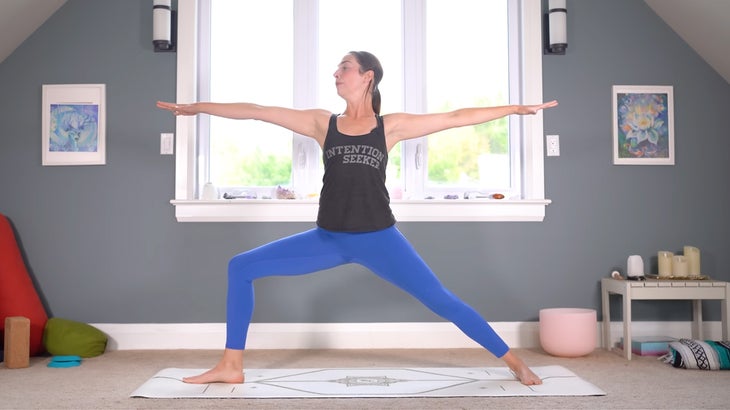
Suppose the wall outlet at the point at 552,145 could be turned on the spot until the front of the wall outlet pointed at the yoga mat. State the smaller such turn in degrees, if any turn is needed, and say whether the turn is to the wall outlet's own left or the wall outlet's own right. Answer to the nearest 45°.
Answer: approximately 45° to the wall outlet's own right

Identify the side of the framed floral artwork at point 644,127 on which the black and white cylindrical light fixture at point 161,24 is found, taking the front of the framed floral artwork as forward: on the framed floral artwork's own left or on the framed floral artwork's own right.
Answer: on the framed floral artwork's own right

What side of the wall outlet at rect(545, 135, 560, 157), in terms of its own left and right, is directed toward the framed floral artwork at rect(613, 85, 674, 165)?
left

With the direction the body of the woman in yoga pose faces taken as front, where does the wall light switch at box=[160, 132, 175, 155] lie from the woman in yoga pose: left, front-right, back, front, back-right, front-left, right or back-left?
back-right

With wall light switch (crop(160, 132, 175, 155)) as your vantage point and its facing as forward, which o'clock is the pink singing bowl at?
The pink singing bowl is roughly at 10 o'clock from the wall light switch.

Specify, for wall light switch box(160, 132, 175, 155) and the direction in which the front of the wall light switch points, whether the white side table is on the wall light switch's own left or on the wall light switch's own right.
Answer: on the wall light switch's own left

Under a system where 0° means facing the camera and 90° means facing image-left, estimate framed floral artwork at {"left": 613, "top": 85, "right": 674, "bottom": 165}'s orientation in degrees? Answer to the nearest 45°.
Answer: approximately 0°

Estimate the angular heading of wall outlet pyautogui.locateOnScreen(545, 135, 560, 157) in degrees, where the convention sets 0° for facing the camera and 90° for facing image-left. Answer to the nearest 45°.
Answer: approximately 0°

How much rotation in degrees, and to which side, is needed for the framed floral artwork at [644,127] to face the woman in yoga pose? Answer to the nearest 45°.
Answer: approximately 45° to its right

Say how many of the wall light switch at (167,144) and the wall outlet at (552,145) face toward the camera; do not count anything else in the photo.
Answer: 2

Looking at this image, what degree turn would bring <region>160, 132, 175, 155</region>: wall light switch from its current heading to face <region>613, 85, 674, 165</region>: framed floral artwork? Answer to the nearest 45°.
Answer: approximately 90° to its left
